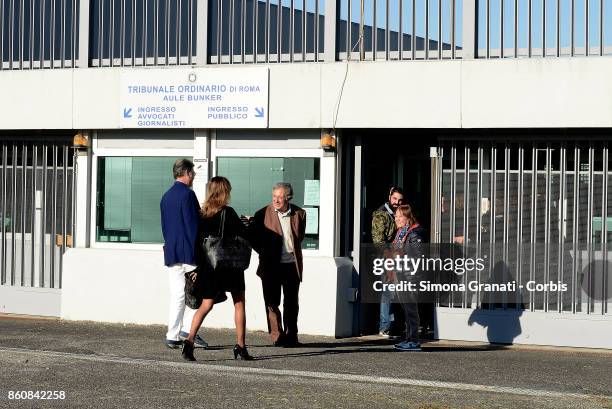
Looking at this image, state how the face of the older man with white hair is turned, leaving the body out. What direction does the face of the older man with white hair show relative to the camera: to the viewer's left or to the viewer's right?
to the viewer's left

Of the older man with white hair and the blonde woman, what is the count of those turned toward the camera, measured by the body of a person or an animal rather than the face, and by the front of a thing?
1

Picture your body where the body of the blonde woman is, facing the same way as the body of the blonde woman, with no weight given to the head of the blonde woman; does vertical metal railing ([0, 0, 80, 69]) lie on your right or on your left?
on your left

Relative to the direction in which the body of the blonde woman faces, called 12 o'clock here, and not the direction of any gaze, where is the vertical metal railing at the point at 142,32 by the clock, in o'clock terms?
The vertical metal railing is roughly at 10 o'clock from the blonde woman.

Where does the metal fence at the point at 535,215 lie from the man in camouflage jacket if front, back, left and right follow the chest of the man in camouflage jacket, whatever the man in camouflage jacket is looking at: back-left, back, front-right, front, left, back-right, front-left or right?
front-left

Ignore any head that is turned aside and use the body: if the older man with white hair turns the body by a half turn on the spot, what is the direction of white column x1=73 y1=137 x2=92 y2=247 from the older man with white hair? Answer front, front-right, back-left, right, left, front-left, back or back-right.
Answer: front-left

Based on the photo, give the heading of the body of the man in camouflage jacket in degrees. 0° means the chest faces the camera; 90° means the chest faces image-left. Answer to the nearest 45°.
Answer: approximately 315°

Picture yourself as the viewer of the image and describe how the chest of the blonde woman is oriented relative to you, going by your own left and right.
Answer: facing away from the viewer and to the right of the viewer
